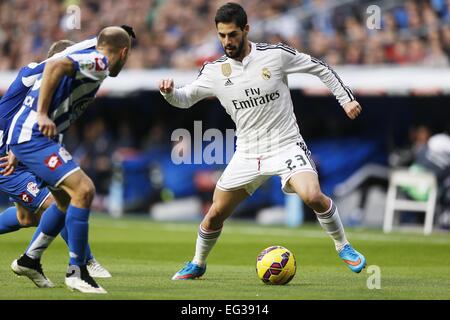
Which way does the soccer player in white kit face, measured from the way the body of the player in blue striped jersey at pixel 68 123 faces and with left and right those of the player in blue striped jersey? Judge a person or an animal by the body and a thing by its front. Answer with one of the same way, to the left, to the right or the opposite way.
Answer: to the right

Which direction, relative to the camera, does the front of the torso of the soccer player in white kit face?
toward the camera

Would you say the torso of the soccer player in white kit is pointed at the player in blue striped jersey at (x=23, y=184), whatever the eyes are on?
no

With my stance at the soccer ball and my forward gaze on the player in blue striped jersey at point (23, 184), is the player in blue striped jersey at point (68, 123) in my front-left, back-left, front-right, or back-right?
front-left

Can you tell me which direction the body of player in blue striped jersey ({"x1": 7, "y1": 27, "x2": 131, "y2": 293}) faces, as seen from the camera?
to the viewer's right

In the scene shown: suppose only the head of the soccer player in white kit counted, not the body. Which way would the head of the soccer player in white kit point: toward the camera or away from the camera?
toward the camera

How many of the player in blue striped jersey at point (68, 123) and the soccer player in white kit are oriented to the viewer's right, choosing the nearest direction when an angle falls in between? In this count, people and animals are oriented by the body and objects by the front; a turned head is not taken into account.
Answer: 1

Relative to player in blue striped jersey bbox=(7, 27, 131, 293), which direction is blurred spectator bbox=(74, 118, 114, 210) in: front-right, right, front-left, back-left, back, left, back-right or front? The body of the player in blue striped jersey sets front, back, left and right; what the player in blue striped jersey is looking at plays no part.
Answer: left

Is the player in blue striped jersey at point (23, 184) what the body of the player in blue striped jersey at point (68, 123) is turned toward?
no

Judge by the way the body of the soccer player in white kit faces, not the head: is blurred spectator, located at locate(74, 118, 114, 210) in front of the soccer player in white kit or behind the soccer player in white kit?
behind

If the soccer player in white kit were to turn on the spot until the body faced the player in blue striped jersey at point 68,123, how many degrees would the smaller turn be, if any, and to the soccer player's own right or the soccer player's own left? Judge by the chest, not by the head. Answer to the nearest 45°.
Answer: approximately 45° to the soccer player's own right

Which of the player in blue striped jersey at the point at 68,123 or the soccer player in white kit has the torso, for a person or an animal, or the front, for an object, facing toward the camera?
the soccer player in white kit
